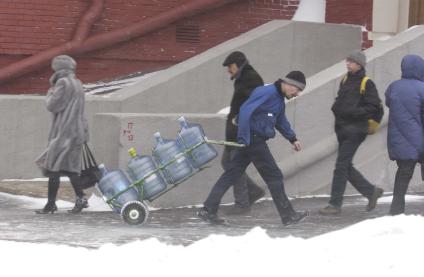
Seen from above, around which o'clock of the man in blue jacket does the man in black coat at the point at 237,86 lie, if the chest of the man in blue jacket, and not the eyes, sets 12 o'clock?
The man in black coat is roughly at 8 o'clock from the man in blue jacket.

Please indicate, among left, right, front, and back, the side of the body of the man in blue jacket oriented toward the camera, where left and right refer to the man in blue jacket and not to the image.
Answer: right

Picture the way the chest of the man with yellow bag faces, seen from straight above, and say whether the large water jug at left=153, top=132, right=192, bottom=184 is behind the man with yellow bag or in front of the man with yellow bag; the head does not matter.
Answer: in front

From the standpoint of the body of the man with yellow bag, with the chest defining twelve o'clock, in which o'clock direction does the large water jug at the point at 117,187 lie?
The large water jug is roughly at 1 o'clock from the man with yellow bag.

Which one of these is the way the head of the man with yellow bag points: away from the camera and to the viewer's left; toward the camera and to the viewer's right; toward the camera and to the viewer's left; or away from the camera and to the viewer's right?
toward the camera and to the viewer's left

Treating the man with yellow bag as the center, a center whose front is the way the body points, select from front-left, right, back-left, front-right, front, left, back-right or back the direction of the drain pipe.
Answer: right

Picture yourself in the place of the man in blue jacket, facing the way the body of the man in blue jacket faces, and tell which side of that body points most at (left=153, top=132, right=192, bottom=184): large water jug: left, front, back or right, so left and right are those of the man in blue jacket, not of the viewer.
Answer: back
